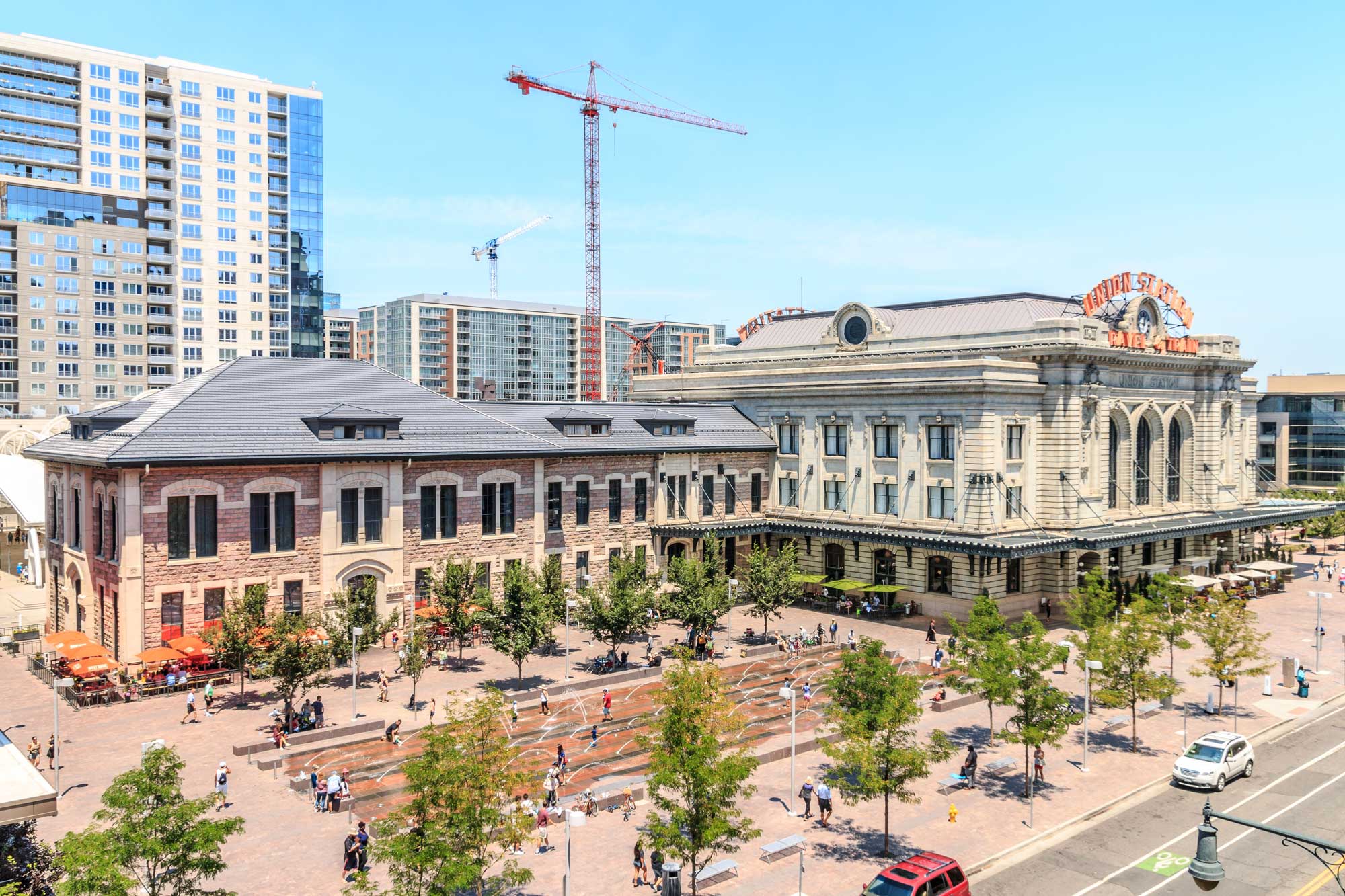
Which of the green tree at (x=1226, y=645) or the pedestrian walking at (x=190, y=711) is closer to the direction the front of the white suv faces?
the pedestrian walking

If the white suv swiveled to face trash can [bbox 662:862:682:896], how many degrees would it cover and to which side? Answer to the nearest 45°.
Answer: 0° — it already faces it
